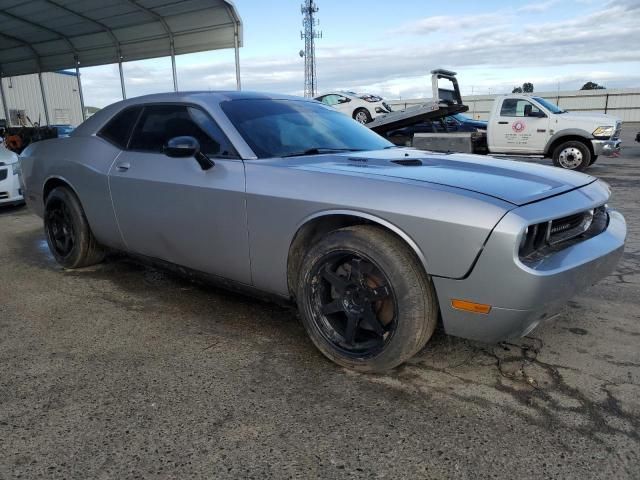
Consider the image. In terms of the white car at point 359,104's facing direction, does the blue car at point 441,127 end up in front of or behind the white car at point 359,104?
in front

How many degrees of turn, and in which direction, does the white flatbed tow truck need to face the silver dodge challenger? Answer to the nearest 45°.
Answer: approximately 90° to its right

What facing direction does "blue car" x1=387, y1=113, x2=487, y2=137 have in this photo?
to the viewer's right

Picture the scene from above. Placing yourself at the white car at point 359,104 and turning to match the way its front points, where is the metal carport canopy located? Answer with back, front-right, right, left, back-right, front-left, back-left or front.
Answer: right

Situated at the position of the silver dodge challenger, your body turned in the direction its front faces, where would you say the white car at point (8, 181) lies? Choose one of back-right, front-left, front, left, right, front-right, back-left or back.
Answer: back

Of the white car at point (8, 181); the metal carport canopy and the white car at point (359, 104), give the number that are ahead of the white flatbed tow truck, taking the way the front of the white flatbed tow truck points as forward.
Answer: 0

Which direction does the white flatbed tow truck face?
to the viewer's right

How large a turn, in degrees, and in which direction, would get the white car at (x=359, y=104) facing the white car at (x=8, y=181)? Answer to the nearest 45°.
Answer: approximately 90° to its right

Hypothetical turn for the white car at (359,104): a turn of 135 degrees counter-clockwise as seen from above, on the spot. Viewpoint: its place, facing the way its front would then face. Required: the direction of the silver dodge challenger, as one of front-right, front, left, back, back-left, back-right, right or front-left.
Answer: back

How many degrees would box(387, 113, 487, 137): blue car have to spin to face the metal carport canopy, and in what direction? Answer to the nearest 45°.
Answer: approximately 180°

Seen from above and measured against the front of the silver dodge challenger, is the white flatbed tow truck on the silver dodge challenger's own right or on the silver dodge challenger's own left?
on the silver dodge challenger's own left

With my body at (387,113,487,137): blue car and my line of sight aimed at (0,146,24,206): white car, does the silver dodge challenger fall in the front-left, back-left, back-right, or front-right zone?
front-left
